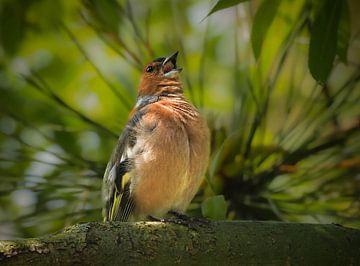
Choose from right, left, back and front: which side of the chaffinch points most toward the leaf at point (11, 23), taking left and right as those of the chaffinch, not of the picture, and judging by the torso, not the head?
back

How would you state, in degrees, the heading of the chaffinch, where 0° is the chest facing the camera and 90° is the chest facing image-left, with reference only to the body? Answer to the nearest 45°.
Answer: approximately 315°
